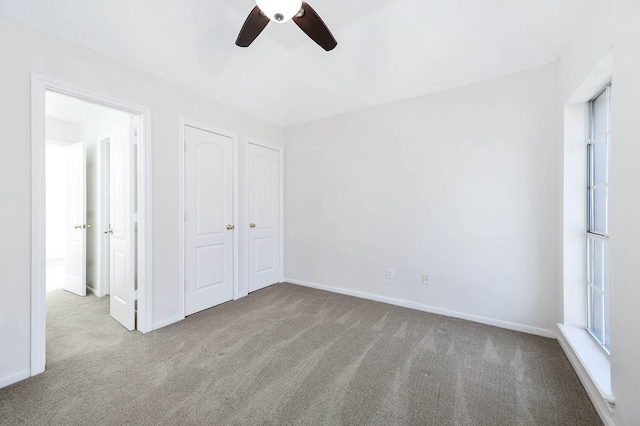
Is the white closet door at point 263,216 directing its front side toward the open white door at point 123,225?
no

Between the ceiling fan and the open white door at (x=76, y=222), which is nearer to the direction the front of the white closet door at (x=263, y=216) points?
the ceiling fan

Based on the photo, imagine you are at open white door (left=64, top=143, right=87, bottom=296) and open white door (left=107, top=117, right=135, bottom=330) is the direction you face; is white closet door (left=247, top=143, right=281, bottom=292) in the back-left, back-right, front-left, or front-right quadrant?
front-left

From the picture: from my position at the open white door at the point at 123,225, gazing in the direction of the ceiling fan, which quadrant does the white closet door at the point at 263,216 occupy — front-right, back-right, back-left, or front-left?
front-left

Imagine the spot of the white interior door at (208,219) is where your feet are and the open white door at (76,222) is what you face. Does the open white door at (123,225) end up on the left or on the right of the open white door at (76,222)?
left

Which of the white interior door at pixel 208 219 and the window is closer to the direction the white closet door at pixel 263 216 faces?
the window

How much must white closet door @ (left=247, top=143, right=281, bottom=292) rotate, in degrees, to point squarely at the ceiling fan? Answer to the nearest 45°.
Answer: approximately 45° to its right

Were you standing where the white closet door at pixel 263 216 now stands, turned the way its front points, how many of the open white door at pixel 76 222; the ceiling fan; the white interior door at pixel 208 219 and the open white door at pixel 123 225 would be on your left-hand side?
0

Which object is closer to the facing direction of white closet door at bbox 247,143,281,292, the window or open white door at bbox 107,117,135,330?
the window

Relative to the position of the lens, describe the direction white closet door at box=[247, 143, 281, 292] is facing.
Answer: facing the viewer and to the right of the viewer

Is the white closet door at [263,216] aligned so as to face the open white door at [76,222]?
no

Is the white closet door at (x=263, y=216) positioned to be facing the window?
yes

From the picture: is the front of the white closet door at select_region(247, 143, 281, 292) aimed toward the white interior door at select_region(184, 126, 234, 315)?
no

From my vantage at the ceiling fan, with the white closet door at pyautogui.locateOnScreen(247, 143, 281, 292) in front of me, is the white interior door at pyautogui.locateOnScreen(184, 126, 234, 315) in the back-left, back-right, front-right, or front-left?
front-left

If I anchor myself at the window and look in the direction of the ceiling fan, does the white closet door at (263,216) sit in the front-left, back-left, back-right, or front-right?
front-right

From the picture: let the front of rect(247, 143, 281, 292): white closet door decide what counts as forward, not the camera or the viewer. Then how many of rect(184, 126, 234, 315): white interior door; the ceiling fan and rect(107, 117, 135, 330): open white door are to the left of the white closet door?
0
